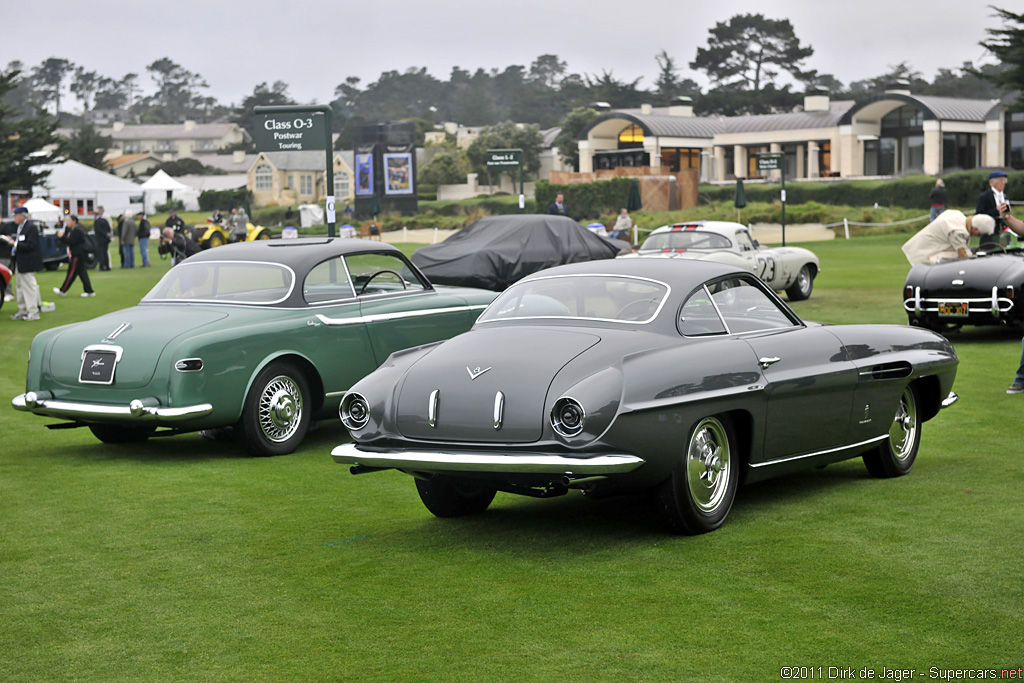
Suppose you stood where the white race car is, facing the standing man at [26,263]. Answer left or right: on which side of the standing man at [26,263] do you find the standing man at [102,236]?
right

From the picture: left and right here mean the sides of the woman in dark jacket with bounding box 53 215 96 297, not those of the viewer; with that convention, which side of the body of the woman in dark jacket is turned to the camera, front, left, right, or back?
left

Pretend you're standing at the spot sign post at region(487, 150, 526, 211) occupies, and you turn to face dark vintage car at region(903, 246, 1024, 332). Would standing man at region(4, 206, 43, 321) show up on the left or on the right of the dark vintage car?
right

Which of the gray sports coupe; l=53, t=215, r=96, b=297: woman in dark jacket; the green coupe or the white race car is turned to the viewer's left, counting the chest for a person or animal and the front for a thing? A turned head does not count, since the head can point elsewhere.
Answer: the woman in dark jacket

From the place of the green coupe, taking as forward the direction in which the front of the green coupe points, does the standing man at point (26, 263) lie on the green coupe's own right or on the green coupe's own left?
on the green coupe's own left

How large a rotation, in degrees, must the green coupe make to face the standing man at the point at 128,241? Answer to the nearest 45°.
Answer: approximately 45° to its left

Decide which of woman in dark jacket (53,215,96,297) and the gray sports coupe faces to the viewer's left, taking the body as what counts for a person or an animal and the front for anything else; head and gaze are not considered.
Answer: the woman in dark jacket

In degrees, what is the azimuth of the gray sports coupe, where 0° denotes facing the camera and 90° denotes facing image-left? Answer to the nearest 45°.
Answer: approximately 225°

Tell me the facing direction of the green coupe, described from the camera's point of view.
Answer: facing away from the viewer and to the right of the viewer
